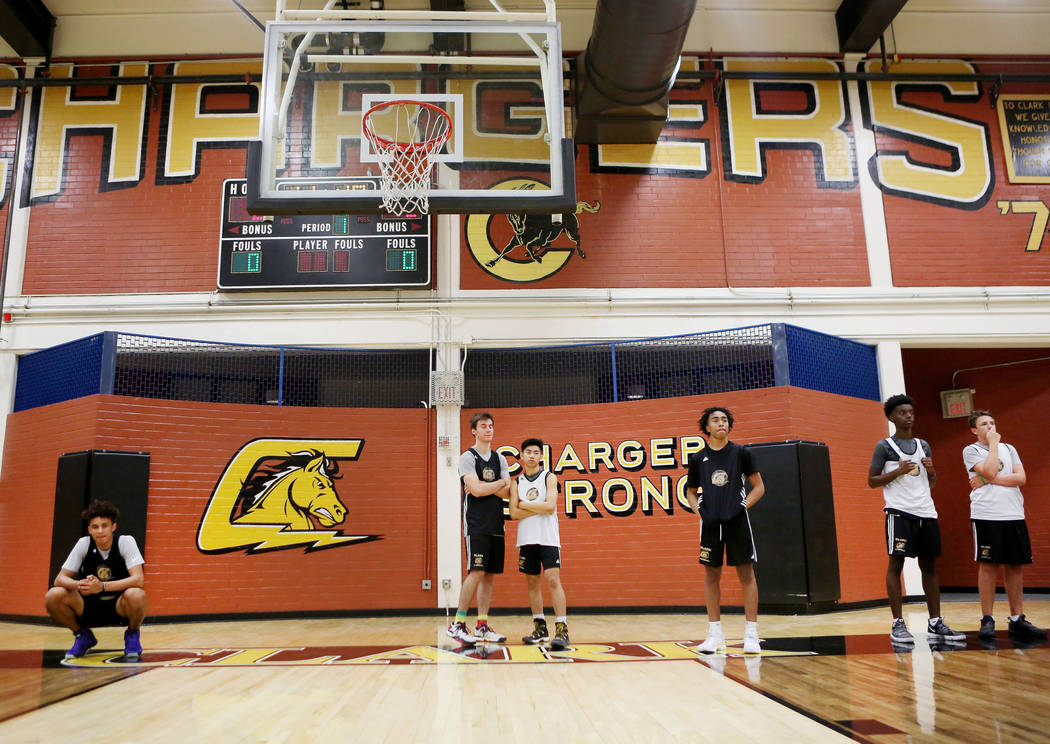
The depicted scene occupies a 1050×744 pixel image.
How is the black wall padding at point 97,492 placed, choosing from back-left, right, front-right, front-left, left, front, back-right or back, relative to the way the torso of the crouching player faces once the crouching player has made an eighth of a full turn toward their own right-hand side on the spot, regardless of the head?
back-right

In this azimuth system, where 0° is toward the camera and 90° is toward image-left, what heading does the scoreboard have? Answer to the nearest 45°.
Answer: approximately 0°

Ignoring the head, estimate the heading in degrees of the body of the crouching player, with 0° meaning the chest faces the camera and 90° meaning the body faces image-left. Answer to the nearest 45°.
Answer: approximately 0°

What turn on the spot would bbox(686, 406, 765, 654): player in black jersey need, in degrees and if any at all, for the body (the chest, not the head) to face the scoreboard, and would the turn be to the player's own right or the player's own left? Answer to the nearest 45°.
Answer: approximately 135° to the player's own right
